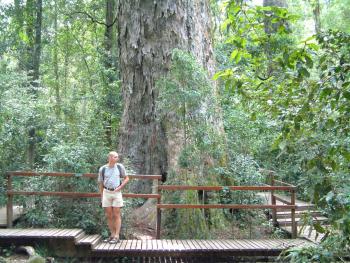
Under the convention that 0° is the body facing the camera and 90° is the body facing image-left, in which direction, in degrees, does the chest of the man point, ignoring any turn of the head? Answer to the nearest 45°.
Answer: approximately 0°

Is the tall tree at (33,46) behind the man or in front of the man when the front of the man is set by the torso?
behind

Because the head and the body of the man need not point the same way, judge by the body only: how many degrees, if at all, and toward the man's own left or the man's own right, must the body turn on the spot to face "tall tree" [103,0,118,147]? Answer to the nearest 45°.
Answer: approximately 180°
